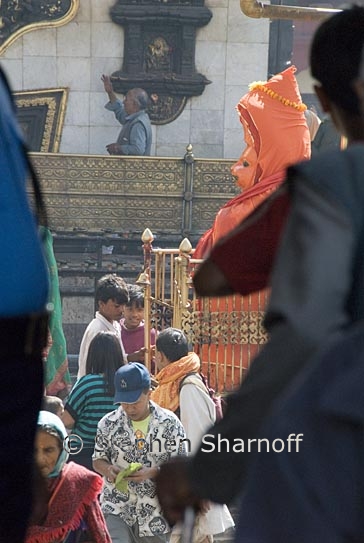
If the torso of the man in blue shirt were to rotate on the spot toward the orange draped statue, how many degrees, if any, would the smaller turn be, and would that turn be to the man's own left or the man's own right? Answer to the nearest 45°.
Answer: approximately 90° to the man's own left

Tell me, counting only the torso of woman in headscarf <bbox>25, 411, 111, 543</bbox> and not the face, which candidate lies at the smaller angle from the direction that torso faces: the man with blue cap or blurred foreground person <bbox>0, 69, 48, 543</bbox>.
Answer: the blurred foreground person

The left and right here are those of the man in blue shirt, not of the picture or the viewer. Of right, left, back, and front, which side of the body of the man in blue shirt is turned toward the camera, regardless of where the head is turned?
left

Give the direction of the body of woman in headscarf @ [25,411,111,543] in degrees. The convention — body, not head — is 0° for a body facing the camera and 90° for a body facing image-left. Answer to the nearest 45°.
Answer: approximately 45°

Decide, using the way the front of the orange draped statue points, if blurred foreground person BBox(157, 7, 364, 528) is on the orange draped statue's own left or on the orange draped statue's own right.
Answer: on the orange draped statue's own left

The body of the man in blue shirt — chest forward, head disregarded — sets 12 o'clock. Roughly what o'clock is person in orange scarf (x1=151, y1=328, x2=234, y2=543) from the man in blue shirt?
The person in orange scarf is roughly at 9 o'clock from the man in blue shirt.
